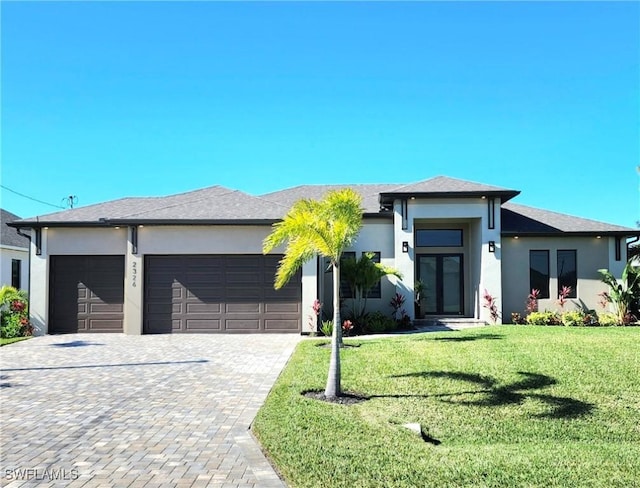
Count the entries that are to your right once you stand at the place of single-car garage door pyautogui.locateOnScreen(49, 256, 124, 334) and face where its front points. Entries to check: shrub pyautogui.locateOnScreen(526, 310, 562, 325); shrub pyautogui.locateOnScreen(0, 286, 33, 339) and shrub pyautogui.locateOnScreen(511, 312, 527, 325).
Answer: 1

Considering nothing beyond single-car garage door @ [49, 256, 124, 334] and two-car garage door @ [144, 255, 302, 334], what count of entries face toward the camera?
2

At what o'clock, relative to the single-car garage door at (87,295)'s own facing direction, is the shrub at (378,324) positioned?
The shrub is roughly at 10 o'clock from the single-car garage door.

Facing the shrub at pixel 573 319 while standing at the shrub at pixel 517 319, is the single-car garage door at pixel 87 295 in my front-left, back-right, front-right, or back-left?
back-right

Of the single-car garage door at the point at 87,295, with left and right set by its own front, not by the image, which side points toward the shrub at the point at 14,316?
right

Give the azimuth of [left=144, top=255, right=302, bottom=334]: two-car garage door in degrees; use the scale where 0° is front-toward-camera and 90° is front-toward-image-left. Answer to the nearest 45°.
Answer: approximately 0°

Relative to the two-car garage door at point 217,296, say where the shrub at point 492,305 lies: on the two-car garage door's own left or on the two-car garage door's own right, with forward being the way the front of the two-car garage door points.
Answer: on the two-car garage door's own left

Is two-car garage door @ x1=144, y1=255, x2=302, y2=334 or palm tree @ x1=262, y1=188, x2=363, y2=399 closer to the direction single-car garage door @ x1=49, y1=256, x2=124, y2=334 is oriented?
the palm tree

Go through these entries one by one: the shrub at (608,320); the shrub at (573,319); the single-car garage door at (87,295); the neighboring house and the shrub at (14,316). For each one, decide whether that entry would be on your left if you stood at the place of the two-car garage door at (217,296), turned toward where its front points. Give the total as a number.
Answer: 2

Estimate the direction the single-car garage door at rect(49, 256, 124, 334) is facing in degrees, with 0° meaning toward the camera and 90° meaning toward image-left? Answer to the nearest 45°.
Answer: approximately 0°
